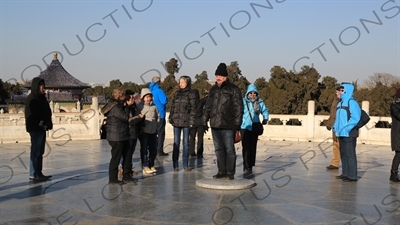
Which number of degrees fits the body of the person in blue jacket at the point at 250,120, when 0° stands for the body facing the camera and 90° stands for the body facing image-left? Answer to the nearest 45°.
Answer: approximately 0°

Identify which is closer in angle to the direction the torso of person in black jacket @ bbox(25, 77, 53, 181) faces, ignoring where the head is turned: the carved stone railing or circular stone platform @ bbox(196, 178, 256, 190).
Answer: the circular stone platform

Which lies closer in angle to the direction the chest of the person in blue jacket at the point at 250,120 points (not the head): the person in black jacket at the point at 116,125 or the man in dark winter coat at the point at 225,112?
the man in dark winter coat

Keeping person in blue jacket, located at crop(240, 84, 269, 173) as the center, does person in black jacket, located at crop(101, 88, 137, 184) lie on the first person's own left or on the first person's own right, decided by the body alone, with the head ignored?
on the first person's own right

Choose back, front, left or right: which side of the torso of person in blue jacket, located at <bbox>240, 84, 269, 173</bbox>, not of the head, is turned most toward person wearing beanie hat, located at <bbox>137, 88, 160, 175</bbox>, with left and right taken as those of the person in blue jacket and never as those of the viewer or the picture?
right

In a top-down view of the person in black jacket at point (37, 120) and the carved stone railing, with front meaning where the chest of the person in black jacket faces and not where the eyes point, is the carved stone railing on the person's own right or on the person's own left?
on the person's own left

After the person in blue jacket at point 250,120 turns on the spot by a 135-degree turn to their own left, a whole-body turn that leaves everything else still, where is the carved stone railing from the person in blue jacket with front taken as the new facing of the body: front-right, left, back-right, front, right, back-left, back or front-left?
left
